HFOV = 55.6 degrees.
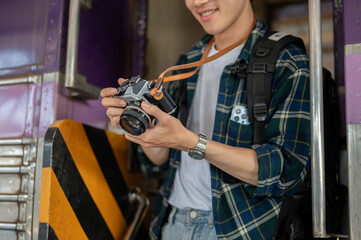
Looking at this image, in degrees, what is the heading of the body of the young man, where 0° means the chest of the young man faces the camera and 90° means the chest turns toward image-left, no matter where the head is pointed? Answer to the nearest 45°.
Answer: approximately 45°

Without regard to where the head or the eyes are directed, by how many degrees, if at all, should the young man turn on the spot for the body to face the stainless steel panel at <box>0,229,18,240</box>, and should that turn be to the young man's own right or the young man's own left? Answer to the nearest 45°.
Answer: approximately 45° to the young man's own right
